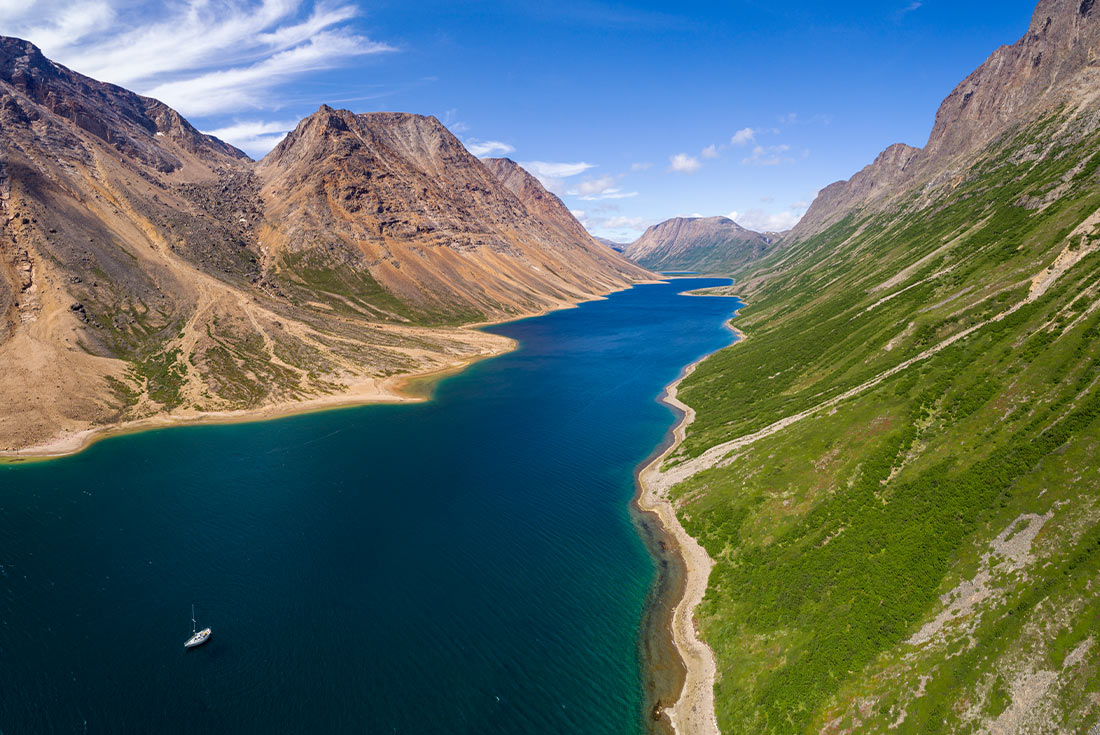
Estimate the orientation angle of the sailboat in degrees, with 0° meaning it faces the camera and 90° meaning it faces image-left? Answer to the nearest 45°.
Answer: approximately 45°
